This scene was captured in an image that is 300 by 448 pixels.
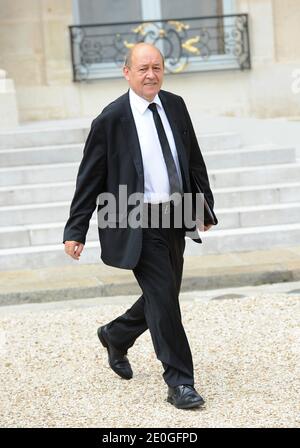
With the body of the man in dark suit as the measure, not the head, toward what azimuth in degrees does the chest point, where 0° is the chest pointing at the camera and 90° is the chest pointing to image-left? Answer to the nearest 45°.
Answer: approximately 315°

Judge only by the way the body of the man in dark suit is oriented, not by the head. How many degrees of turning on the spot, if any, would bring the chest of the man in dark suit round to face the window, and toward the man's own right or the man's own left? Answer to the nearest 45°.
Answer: approximately 135° to the man's own left
